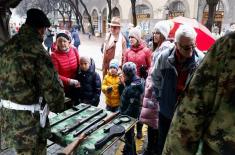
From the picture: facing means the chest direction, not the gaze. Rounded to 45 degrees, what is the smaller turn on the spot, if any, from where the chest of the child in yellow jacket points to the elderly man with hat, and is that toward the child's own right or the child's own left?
approximately 180°

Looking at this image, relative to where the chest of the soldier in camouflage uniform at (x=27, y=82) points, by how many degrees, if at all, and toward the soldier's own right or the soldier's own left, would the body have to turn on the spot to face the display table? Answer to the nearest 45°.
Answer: approximately 45° to the soldier's own right

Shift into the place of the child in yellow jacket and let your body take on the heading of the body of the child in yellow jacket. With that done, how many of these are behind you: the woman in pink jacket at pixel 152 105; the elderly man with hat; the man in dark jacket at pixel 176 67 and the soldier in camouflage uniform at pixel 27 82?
1

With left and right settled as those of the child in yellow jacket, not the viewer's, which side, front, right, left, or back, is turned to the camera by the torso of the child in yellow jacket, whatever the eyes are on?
front

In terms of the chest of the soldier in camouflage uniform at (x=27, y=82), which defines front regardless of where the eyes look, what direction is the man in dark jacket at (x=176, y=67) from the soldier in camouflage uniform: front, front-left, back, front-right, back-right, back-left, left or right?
front-right

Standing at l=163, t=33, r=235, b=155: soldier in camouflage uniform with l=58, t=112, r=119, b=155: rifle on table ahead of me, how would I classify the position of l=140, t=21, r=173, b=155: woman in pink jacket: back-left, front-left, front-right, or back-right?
front-right

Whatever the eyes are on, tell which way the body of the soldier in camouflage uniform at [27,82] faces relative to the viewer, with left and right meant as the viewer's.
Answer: facing away from the viewer and to the right of the viewer

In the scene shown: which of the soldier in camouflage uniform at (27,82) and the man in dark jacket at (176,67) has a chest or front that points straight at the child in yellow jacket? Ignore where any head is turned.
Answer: the soldier in camouflage uniform

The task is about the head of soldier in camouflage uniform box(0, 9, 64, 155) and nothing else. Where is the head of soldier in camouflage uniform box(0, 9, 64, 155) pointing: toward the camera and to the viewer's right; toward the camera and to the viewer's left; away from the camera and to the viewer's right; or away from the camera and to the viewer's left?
away from the camera and to the viewer's right

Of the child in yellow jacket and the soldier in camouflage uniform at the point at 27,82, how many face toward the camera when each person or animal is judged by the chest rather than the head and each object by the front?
1

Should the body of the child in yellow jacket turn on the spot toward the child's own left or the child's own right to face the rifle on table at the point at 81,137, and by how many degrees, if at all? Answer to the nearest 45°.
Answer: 0° — they already face it

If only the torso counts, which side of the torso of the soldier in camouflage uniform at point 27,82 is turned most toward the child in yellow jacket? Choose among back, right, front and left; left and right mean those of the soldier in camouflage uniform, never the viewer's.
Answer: front

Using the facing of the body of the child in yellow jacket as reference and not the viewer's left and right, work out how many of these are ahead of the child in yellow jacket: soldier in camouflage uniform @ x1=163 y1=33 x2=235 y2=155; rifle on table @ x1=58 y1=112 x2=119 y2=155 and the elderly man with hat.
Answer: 2

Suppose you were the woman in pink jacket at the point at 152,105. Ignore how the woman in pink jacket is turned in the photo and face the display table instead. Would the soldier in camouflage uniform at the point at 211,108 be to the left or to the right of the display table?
left

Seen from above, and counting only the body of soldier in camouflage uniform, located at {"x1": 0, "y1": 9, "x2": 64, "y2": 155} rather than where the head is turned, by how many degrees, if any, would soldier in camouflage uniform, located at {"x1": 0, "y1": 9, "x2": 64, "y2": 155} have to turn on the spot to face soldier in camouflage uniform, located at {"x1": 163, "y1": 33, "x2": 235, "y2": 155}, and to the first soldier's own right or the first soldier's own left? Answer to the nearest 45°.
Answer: approximately 90° to the first soldier's own right

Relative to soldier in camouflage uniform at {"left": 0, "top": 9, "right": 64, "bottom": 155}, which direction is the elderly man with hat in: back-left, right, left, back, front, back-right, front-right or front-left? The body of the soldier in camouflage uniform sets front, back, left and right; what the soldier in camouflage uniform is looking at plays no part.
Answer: front
